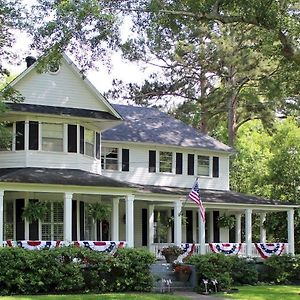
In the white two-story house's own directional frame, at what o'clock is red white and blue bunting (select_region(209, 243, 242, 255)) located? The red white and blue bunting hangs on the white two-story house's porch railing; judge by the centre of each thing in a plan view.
The red white and blue bunting is roughly at 10 o'clock from the white two-story house.

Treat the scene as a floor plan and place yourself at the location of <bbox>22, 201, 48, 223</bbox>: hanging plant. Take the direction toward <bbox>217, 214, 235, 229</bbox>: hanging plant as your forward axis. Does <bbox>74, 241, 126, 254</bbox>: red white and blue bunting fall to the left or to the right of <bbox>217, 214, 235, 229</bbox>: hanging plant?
right

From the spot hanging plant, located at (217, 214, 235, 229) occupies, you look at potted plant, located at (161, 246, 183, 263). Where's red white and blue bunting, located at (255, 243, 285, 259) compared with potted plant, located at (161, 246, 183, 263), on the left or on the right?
left

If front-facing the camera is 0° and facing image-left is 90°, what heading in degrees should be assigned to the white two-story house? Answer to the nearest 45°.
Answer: approximately 315°

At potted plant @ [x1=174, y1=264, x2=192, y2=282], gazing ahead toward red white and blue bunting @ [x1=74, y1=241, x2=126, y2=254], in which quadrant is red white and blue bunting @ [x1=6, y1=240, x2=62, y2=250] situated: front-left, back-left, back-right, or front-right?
front-left

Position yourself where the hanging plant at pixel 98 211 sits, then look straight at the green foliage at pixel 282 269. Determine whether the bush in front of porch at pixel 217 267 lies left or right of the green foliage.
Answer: right

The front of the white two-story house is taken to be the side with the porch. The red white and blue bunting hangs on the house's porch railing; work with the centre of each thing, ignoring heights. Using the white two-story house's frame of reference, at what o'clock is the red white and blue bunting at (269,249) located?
The red white and blue bunting is roughly at 10 o'clock from the white two-story house.

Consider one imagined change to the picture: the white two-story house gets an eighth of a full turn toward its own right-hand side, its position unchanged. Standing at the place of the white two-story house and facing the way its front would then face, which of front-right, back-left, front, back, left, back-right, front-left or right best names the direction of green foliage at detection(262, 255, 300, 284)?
left

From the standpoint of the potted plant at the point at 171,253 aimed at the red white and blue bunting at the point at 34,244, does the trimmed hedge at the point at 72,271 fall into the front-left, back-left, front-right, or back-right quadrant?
front-left

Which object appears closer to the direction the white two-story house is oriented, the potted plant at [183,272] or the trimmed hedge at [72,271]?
the potted plant

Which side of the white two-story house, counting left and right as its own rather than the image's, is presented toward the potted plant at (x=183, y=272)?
front

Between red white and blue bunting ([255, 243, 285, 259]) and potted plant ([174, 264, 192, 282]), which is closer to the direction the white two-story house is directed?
the potted plant
